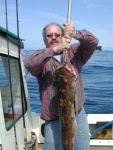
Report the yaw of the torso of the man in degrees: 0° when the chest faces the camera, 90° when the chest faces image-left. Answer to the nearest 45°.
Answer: approximately 0°
